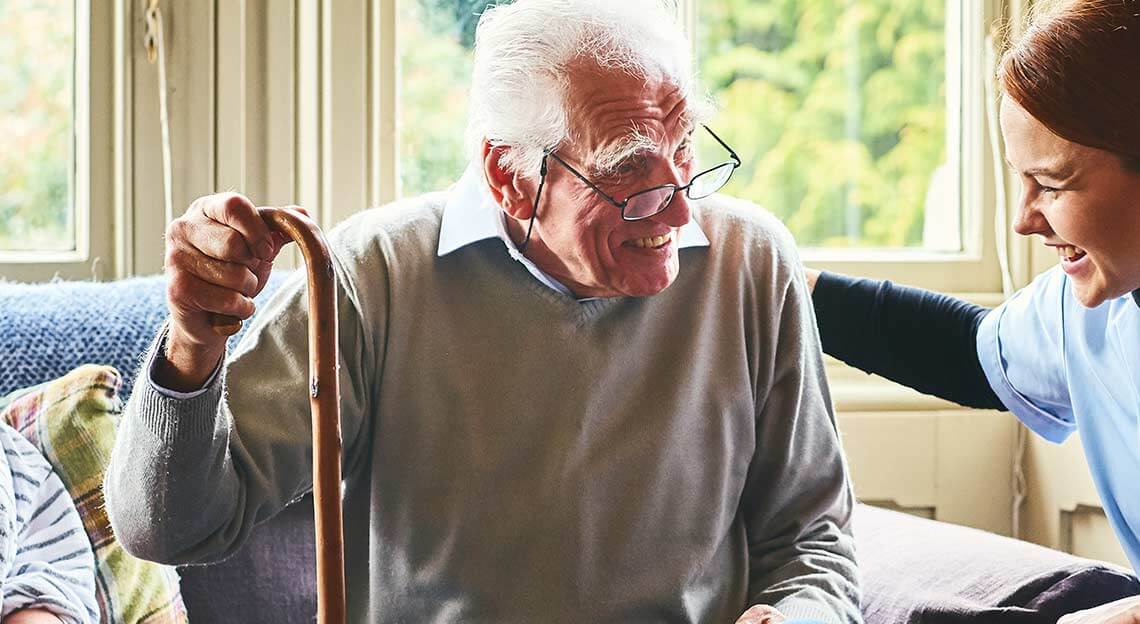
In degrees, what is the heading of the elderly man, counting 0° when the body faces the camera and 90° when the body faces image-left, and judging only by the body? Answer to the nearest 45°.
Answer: approximately 0°

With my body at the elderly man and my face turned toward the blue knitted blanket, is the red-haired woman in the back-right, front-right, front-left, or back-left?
back-right

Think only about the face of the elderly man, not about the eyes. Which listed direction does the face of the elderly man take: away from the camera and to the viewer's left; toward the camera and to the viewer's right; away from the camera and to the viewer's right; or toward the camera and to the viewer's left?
toward the camera and to the viewer's right
